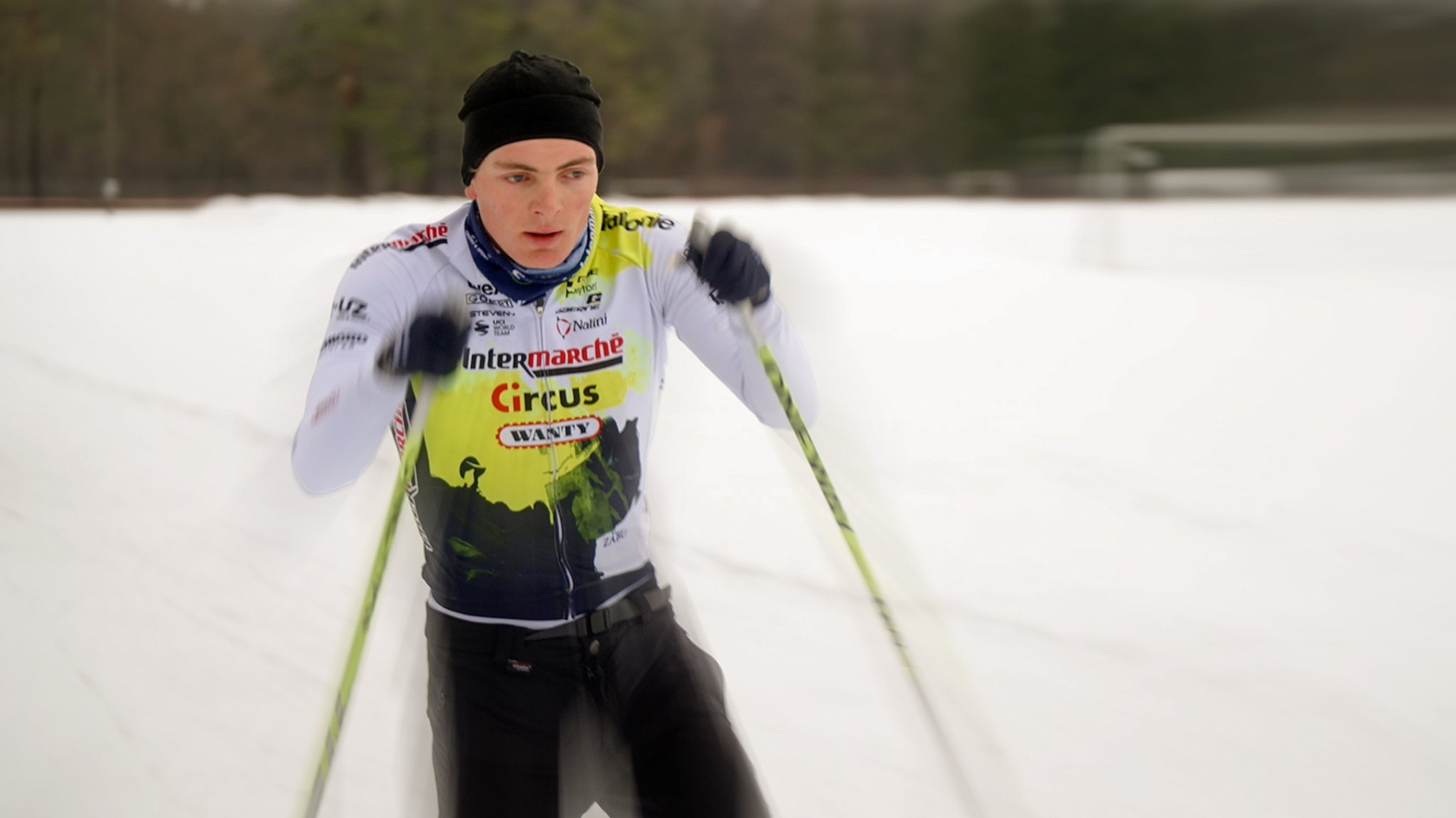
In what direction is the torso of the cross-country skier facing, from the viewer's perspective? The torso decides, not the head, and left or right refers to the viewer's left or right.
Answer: facing the viewer
